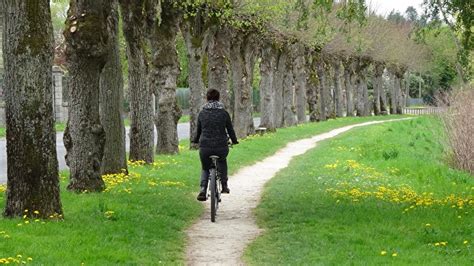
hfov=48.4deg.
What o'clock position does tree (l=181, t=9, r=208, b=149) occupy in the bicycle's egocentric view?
The tree is roughly at 12 o'clock from the bicycle.

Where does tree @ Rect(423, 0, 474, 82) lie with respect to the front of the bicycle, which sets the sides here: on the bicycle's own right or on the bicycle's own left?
on the bicycle's own right

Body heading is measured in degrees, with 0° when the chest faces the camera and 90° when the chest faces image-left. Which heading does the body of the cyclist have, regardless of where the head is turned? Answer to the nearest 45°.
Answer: approximately 180°

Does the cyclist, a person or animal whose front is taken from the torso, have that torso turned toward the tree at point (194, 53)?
yes

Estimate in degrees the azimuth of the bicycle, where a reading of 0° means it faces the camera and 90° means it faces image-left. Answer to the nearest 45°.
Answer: approximately 180°

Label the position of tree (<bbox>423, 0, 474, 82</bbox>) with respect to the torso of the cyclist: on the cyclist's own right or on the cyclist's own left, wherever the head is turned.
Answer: on the cyclist's own right
